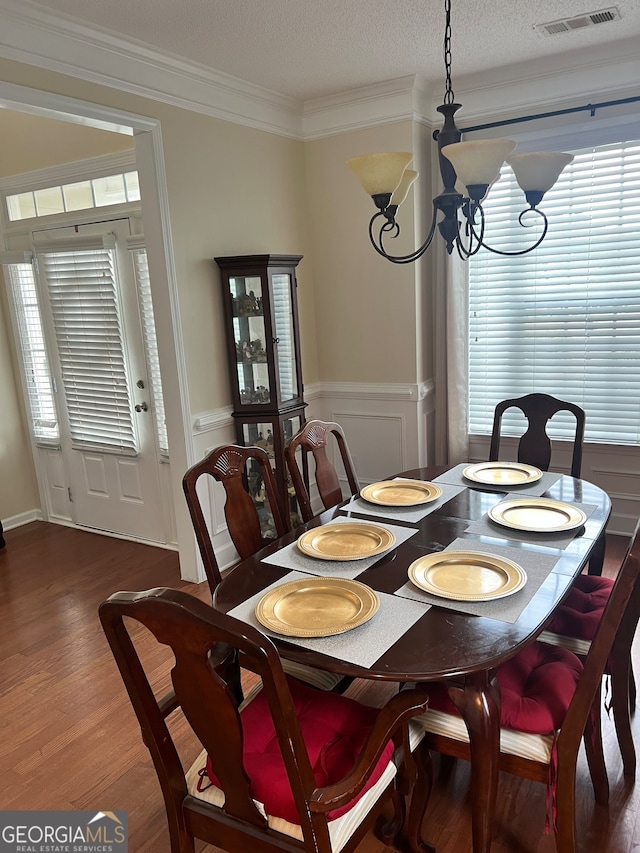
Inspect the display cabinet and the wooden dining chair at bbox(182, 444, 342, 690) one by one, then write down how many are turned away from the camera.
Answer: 0

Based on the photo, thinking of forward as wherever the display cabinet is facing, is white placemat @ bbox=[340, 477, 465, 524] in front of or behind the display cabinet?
in front

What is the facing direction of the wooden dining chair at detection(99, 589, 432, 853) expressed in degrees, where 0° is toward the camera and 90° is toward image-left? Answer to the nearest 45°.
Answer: approximately 225°

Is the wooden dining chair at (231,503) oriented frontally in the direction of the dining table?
yes

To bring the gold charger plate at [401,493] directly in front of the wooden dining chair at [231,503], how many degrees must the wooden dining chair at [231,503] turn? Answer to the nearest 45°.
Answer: approximately 45° to its left

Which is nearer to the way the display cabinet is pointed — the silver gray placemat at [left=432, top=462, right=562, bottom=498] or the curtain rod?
the silver gray placemat

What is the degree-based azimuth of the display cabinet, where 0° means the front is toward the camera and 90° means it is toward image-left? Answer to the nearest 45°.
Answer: approximately 315°

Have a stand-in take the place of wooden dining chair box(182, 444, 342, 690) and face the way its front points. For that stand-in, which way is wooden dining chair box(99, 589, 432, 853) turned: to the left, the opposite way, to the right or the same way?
to the left

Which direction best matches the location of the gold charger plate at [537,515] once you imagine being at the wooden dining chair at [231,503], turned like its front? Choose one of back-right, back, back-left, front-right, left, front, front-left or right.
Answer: front-left

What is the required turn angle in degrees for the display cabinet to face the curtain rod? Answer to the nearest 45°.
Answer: approximately 45° to its left

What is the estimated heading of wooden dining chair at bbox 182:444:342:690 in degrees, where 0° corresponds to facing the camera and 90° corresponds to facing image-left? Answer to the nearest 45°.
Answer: approximately 315°

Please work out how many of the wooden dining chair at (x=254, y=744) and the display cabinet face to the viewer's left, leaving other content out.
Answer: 0
